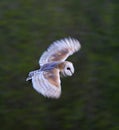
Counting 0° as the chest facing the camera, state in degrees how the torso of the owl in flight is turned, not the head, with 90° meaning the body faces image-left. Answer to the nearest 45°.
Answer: approximately 270°
